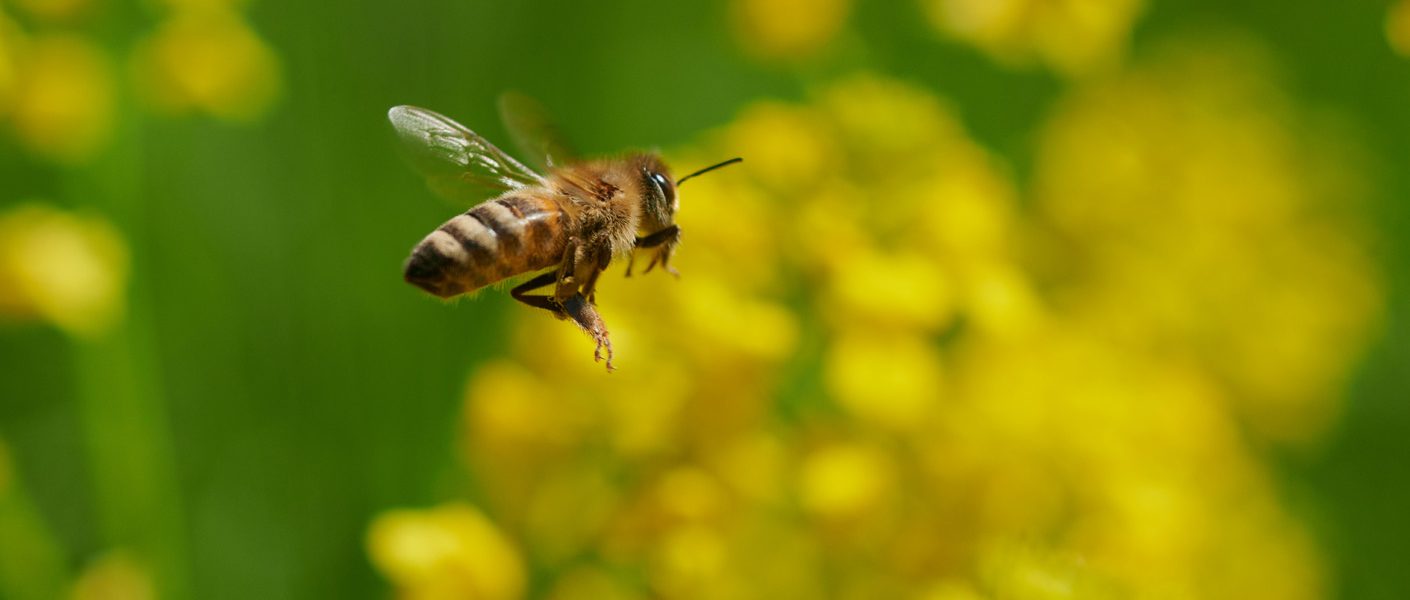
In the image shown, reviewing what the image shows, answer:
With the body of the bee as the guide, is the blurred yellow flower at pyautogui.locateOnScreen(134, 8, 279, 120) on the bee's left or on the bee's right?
on the bee's left

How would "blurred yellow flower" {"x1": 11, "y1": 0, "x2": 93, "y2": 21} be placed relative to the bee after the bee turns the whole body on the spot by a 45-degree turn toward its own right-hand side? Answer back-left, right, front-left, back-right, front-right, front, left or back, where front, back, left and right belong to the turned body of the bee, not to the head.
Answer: back

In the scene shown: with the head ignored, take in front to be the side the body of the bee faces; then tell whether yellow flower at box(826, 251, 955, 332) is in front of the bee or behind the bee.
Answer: in front

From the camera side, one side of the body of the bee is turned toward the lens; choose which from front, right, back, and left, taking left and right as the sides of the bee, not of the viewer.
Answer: right

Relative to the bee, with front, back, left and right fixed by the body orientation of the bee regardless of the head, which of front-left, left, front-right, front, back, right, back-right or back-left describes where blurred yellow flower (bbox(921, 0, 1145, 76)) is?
front-left

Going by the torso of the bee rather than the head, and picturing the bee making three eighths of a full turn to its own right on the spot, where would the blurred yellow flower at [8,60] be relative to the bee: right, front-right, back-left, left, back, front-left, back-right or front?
right

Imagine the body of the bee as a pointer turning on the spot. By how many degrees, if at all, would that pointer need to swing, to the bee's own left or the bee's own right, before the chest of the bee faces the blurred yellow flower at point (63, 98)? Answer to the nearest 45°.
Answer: approximately 135° to the bee's own left

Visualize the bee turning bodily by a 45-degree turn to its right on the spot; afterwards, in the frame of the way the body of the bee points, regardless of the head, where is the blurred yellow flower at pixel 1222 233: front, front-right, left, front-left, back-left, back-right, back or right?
left

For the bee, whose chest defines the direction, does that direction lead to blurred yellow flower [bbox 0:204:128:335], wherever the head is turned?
no

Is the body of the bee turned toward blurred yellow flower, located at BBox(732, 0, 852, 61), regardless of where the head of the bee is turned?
no
